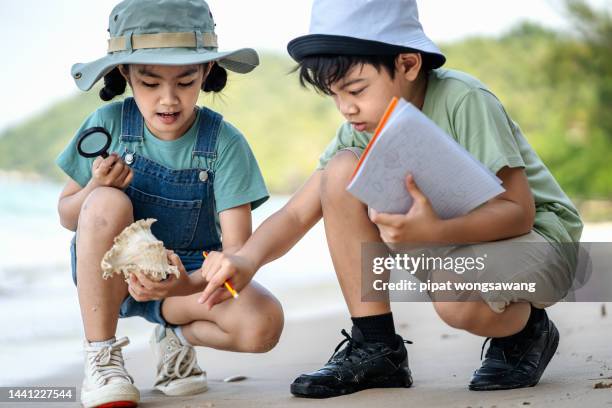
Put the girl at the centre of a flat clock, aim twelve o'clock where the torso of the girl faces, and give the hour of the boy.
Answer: The boy is roughly at 10 o'clock from the girl.

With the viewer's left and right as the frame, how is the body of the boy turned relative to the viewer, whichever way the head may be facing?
facing the viewer and to the left of the viewer

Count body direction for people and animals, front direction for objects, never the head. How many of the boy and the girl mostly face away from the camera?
0

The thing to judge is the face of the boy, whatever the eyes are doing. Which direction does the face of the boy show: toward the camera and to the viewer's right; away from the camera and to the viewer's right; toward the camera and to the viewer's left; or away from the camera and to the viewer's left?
toward the camera and to the viewer's left

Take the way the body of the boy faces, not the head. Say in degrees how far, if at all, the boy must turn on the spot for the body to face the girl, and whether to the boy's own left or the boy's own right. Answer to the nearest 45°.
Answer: approximately 45° to the boy's own right

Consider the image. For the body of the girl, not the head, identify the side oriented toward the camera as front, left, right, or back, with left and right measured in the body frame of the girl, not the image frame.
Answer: front
